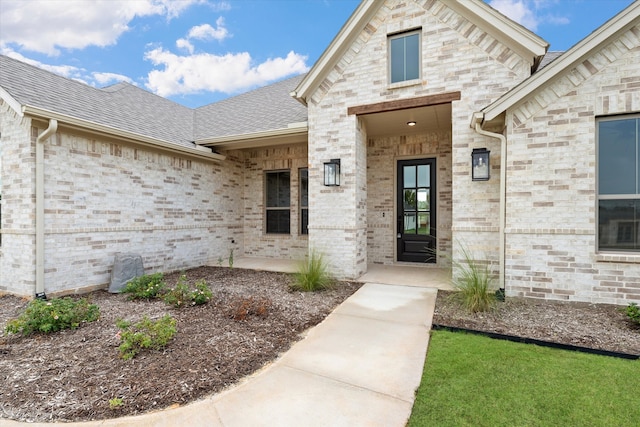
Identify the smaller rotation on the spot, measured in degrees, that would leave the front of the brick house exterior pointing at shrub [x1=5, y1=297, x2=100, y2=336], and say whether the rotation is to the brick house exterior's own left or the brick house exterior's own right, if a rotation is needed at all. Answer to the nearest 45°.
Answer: approximately 45° to the brick house exterior's own right

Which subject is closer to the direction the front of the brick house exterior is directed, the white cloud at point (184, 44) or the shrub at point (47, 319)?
the shrub

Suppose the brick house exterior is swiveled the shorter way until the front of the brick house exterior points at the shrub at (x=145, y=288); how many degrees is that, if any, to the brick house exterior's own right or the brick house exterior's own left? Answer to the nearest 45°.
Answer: approximately 90° to the brick house exterior's own right

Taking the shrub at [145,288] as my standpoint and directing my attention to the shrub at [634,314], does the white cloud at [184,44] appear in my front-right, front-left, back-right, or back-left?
back-left

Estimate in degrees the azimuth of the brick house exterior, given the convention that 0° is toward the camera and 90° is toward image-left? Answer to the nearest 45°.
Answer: approximately 0°

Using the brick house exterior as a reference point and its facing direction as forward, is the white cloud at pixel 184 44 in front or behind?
behind
